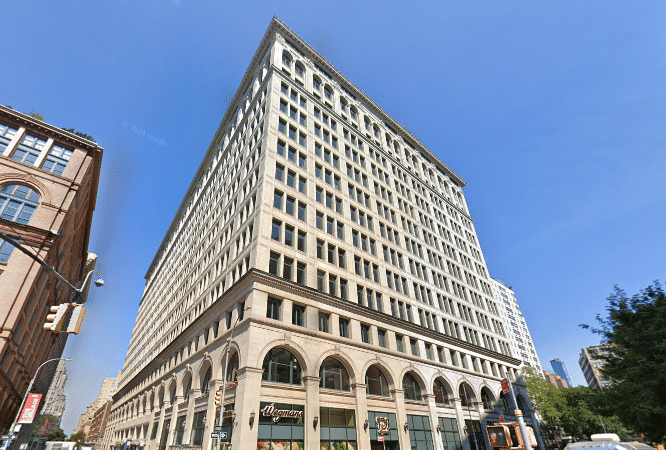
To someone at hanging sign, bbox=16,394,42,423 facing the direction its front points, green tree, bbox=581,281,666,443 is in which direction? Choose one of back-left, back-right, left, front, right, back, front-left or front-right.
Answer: front-left

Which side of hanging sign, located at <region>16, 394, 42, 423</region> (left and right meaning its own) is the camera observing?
front
